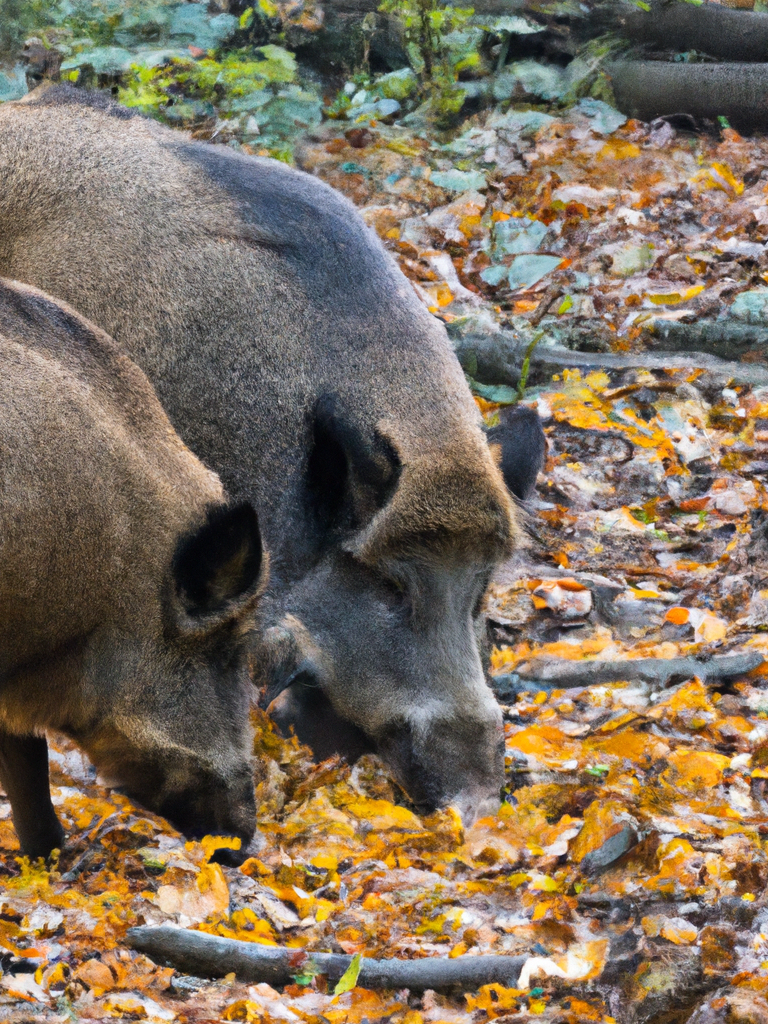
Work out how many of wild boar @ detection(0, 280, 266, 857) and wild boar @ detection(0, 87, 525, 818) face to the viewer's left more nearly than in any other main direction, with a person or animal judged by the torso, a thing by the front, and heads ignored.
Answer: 0

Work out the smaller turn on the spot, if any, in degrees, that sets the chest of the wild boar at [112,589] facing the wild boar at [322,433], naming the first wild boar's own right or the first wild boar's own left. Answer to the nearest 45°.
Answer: approximately 45° to the first wild boar's own left

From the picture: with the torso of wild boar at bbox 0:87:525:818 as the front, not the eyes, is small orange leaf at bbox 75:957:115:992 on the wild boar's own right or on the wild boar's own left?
on the wild boar's own right

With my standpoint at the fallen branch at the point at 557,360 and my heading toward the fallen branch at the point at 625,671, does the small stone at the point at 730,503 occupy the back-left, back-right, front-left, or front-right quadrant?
front-left

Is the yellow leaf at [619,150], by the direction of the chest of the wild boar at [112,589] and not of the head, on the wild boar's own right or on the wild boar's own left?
on the wild boar's own left

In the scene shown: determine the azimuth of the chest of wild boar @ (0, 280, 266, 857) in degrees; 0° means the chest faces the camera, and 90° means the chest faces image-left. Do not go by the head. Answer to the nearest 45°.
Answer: approximately 270°

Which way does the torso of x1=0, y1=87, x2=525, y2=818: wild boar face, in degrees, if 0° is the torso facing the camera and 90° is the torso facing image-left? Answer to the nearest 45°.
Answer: approximately 315°

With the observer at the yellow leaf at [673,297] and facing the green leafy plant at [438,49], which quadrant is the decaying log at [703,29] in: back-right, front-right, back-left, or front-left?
front-right

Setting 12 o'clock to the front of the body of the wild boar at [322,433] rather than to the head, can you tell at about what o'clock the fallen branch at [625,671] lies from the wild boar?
The fallen branch is roughly at 11 o'clock from the wild boar.
